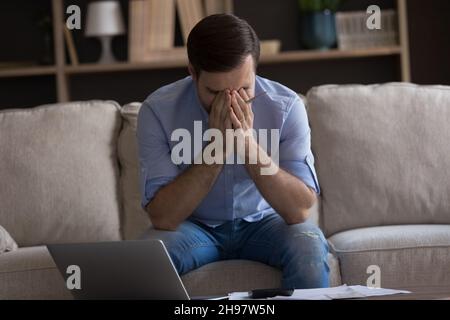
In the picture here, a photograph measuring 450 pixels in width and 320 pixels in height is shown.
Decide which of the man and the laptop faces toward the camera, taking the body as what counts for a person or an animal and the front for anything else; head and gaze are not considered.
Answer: the man

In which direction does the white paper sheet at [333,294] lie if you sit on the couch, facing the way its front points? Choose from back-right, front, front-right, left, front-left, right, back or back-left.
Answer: front

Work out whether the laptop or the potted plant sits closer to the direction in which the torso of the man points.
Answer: the laptop

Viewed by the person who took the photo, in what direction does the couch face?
facing the viewer

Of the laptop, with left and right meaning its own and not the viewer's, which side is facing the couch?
front

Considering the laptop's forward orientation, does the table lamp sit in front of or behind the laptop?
in front

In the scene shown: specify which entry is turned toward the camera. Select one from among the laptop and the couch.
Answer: the couch

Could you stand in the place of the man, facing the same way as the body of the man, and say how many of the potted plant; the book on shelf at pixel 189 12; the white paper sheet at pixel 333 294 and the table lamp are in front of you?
1

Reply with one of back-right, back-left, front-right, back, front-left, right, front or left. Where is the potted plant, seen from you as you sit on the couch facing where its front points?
back

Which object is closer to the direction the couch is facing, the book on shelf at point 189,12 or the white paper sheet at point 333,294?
the white paper sheet

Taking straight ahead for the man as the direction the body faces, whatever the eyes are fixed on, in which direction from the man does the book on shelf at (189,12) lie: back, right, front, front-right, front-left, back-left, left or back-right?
back

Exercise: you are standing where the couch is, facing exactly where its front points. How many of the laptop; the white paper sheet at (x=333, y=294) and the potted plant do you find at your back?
1

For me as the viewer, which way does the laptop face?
facing away from the viewer and to the right of the viewer
